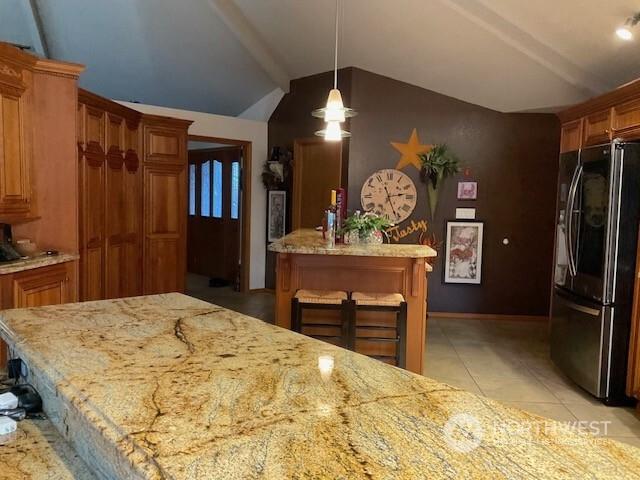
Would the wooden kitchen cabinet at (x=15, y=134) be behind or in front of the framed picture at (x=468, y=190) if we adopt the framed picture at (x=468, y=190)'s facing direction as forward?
in front

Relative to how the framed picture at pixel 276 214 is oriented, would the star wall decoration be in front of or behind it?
in front

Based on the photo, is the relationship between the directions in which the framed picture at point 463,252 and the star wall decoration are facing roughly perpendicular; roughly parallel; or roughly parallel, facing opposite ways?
roughly parallel

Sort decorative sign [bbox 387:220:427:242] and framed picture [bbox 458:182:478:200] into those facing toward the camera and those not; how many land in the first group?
2

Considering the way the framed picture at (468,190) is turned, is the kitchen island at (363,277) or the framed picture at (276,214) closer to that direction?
the kitchen island

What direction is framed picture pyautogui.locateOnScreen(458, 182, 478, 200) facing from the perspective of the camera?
toward the camera

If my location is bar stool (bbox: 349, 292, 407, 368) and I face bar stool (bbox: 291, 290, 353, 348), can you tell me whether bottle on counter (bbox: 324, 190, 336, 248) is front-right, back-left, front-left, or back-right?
front-right

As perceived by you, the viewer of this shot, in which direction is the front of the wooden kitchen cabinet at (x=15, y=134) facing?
facing the viewer and to the right of the viewer

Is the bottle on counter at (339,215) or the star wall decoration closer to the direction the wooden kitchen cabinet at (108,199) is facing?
the bottle on counter

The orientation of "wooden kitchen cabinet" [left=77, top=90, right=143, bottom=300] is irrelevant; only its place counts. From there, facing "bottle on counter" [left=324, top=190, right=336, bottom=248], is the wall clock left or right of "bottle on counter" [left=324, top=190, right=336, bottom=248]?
left

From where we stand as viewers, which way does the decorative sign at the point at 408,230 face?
facing the viewer

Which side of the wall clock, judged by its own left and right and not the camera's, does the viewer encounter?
front

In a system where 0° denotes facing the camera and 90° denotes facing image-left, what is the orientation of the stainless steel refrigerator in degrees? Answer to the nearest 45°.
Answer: approximately 45°

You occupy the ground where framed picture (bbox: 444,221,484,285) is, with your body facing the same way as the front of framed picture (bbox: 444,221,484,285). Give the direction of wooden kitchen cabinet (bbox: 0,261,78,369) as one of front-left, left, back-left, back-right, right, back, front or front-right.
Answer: front-right

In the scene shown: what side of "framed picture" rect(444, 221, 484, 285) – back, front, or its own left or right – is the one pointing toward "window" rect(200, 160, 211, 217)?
right
